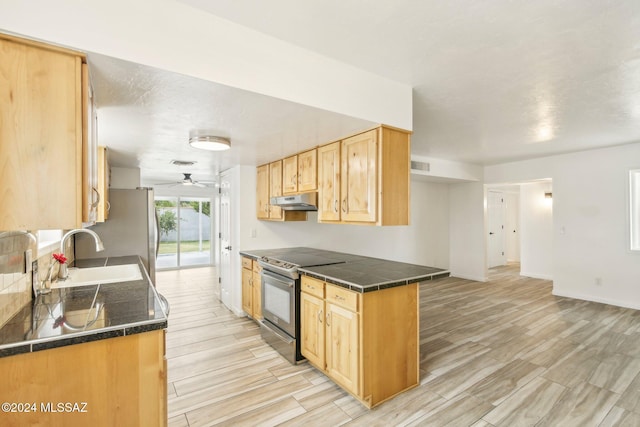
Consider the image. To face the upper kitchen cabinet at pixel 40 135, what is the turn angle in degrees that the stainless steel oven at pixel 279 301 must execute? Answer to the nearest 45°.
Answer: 0° — it already faces it

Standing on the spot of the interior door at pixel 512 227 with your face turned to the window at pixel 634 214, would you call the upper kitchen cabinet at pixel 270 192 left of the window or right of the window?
right

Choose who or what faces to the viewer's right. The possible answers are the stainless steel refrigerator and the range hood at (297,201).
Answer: the stainless steel refrigerator

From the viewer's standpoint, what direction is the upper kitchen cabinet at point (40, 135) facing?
to the viewer's right

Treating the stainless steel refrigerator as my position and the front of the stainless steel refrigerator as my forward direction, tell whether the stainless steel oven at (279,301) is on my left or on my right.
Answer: on my right

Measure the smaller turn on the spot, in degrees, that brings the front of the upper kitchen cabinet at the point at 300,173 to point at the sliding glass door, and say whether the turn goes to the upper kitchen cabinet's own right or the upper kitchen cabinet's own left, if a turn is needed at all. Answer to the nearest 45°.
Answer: approximately 90° to the upper kitchen cabinet's own right

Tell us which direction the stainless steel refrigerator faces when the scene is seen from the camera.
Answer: facing to the right of the viewer

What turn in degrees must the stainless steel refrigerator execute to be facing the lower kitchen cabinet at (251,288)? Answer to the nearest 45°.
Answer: approximately 45° to its right

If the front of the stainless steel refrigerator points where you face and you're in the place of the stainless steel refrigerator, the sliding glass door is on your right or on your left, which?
on your left

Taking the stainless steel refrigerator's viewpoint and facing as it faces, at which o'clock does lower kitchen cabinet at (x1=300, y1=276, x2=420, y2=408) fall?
The lower kitchen cabinet is roughly at 2 o'clock from the stainless steel refrigerator.
